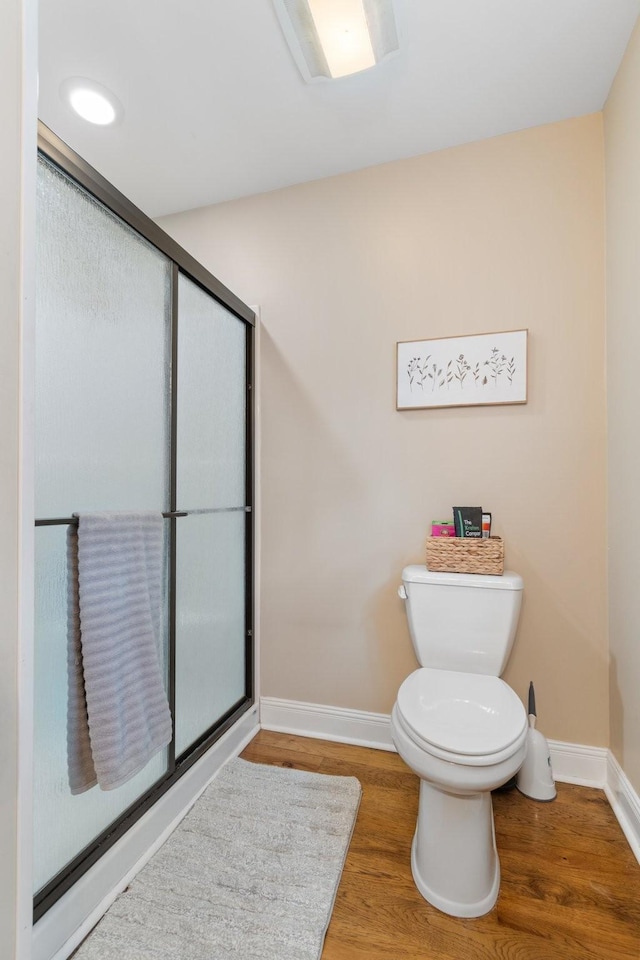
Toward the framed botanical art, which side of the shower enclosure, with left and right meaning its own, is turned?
front

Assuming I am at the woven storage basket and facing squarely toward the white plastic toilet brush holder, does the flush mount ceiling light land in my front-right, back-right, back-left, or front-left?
back-right

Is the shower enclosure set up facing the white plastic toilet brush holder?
yes

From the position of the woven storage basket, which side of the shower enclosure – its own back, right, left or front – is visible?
front

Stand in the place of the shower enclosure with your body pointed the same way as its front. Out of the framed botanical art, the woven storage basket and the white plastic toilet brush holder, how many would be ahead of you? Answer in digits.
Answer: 3

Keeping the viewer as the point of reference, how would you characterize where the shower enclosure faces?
facing to the right of the viewer
